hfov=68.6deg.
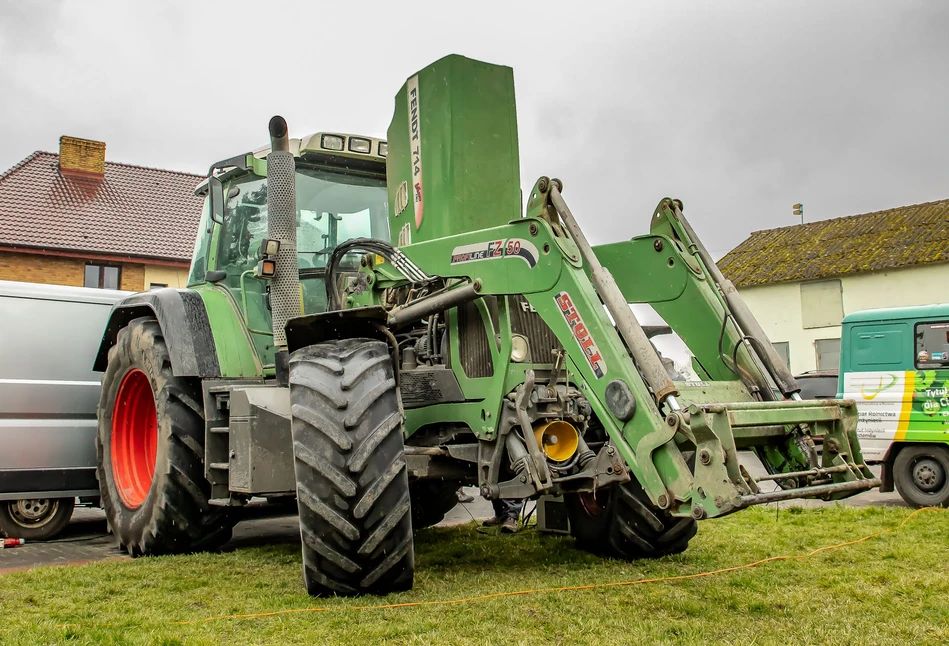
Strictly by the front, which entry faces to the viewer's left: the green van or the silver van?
the silver van

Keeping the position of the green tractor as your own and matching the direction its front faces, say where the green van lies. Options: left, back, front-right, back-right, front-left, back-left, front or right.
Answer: left

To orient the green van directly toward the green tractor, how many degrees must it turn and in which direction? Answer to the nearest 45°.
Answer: approximately 90° to its right

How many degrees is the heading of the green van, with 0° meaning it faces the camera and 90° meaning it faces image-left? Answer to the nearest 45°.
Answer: approximately 270°

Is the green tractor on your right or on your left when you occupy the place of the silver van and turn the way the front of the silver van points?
on your left

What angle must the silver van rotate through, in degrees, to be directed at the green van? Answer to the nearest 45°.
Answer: approximately 180°

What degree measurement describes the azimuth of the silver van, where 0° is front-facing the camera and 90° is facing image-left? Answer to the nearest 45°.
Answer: approximately 90°
